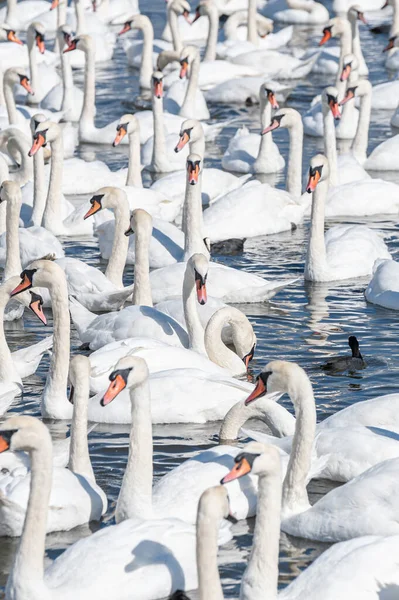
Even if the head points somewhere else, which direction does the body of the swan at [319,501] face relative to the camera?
to the viewer's left

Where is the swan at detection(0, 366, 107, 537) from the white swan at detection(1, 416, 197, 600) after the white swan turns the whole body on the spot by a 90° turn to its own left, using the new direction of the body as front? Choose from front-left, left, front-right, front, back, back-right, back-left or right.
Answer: back

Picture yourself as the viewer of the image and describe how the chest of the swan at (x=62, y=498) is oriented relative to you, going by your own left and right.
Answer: facing to the right of the viewer

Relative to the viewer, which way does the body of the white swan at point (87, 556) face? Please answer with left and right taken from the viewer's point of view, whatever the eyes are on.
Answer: facing to the left of the viewer

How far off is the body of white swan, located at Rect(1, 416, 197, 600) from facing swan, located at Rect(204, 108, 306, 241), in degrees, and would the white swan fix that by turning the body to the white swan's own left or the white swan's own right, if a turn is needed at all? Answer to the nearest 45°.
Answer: approximately 90° to the white swan's own right

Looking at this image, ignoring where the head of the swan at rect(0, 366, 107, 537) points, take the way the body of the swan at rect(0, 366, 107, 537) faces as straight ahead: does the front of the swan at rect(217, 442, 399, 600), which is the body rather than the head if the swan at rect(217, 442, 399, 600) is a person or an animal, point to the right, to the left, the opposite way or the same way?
the opposite way

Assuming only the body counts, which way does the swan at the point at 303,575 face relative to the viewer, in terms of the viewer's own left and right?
facing to the left of the viewer

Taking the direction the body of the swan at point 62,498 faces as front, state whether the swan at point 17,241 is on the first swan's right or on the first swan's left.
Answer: on the first swan's left

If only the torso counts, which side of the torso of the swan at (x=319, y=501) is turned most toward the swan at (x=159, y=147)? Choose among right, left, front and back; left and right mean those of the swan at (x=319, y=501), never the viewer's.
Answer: right

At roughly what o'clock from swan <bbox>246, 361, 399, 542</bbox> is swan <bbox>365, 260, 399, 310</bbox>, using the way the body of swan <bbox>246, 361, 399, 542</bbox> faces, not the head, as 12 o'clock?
swan <bbox>365, 260, 399, 310</bbox> is roughly at 3 o'clock from swan <bbox>246, 361, 399, 542</bbox>.

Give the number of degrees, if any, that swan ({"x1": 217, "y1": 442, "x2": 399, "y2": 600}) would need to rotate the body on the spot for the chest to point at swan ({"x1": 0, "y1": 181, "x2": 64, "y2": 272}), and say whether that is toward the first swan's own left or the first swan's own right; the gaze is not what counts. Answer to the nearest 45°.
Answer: approximately 45° to the first swan's own right

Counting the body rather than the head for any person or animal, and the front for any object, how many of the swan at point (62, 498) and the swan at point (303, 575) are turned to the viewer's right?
1

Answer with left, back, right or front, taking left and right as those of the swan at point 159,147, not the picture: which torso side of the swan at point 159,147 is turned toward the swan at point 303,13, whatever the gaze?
back

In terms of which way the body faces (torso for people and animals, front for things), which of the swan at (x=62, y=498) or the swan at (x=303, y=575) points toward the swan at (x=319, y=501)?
the swan at (x=62, y=498)
